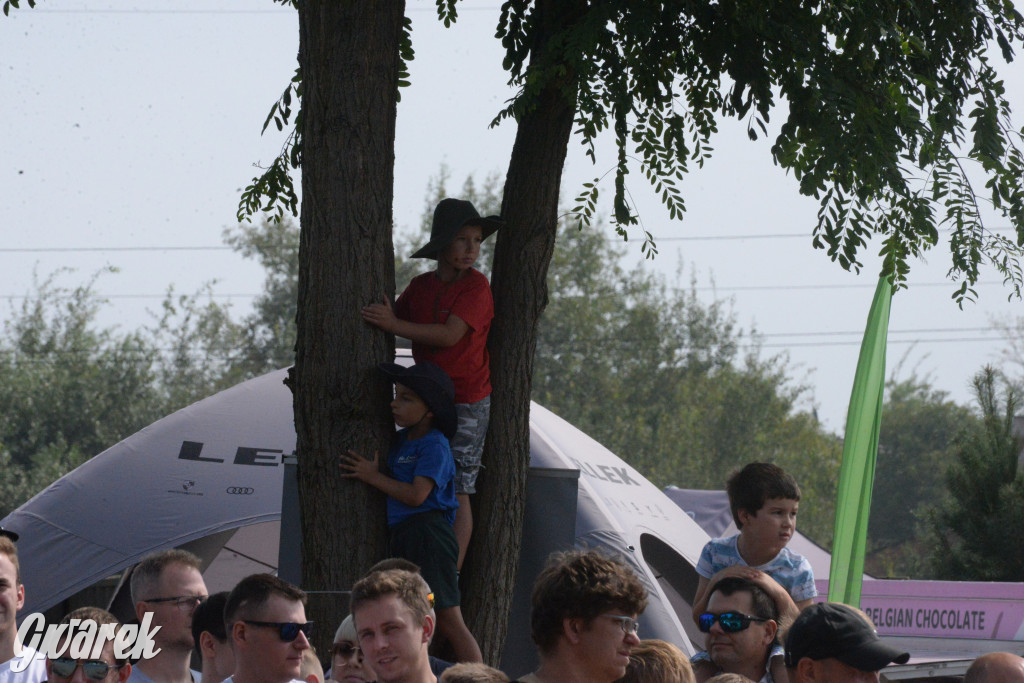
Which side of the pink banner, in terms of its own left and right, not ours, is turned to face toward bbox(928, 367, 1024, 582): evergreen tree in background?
back

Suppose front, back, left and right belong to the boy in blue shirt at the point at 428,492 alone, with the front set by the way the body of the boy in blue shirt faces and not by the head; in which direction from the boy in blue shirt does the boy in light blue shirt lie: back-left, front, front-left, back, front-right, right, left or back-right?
back

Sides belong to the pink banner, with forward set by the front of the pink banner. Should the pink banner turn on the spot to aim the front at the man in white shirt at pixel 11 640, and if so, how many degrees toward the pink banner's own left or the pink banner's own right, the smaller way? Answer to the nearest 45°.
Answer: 0° — it already faces them

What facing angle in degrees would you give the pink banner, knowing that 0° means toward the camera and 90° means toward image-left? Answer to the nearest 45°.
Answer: approximately 0°

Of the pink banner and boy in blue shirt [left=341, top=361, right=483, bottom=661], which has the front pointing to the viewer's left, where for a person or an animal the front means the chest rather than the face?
the boy in blue shirt

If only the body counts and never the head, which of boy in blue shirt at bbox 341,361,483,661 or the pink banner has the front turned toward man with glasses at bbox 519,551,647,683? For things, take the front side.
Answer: the pink banner

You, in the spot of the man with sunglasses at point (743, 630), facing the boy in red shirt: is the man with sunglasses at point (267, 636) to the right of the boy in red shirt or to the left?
left

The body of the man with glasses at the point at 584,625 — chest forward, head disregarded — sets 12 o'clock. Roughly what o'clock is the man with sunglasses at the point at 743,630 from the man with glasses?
The man with sunglasses is roughly at 10 o'clock from the man with glasses.

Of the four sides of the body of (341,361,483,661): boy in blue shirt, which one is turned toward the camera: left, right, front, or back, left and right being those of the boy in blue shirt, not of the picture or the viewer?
left
